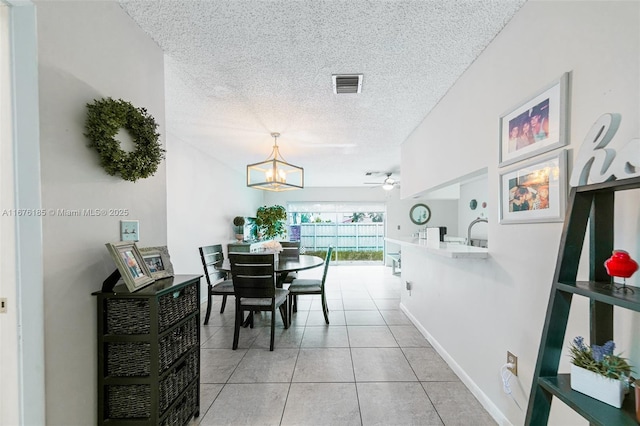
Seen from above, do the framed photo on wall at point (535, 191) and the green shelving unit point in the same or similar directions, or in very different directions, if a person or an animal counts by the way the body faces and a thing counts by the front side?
same or similar directions

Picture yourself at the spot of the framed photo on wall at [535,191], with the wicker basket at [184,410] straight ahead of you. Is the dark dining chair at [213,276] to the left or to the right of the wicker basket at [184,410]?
right

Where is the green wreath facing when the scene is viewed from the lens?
facing the viewer and to the right of the viewer

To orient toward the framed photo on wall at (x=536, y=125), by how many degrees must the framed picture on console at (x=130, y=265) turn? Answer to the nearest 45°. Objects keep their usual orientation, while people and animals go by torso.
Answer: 0° — it already faces it

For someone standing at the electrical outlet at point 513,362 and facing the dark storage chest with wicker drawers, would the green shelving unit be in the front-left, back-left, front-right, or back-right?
front-left

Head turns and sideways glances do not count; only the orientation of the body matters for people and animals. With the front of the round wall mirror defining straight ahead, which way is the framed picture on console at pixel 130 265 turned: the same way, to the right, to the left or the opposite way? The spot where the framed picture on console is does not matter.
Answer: to the left

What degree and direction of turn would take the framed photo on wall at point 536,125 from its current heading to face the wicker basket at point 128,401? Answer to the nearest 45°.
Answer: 0° — it already faces it

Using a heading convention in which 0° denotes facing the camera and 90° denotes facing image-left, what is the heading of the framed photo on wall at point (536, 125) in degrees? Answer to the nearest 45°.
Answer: approximately 45°

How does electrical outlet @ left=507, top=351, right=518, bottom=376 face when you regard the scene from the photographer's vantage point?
facing the viewer and to the left of the viewer

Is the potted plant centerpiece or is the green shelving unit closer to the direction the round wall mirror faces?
the green shelving unit

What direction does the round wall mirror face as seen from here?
toward the camera

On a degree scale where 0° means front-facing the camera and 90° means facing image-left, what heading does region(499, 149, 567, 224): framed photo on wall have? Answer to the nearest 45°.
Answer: approximately 45°

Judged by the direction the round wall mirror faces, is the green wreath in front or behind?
in front

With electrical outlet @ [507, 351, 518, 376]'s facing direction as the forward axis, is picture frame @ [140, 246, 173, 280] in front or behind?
in front

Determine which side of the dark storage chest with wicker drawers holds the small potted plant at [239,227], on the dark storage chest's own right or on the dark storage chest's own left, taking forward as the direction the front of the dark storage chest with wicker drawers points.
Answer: on the dark storage chest's own left

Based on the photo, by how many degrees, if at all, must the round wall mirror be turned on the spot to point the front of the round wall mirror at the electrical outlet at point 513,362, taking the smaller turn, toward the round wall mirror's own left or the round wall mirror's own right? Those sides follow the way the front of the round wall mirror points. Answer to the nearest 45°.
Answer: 0° — it already faces it
